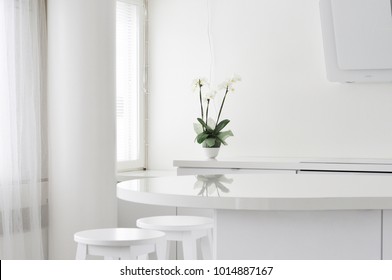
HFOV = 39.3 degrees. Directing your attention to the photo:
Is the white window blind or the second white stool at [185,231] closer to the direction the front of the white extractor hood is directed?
the second white stool

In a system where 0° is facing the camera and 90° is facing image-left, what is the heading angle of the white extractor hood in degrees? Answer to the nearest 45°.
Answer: approximately 0°

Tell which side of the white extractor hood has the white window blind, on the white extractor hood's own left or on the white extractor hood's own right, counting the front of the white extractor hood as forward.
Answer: on the white extractor hood's own right

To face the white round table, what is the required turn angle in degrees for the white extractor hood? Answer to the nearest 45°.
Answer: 0° — it already faces it

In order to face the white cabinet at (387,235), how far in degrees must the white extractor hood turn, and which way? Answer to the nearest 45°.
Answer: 0° — it already faces it

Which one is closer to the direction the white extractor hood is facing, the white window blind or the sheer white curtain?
the sheer white curtain

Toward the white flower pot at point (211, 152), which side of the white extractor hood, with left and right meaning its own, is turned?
right

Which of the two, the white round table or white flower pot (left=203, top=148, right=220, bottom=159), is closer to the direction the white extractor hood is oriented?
the white round table
